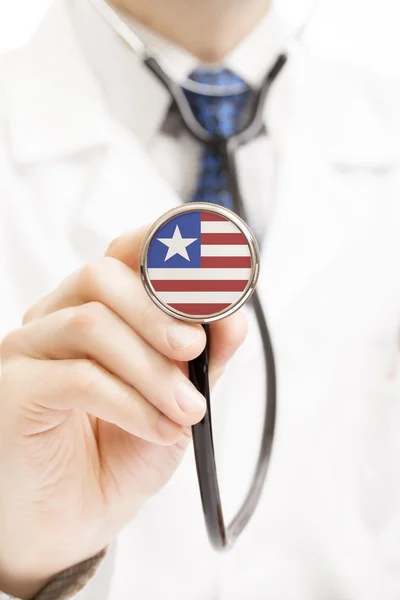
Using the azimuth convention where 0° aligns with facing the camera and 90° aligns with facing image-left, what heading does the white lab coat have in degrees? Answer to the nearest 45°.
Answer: approximately 0°
